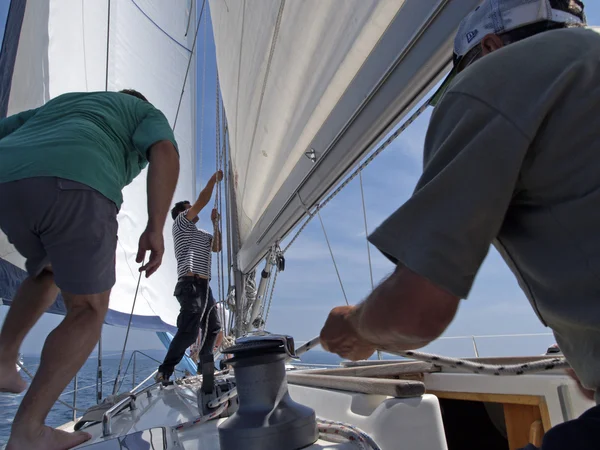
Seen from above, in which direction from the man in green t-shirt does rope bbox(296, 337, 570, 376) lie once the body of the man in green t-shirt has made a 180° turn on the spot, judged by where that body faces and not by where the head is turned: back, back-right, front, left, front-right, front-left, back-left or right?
left

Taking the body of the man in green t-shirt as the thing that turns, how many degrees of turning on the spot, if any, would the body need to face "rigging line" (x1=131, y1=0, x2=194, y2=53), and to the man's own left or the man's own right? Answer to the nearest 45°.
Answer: approximately 45° to the man's own left

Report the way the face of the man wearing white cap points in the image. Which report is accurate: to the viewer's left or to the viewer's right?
to the viewer's left

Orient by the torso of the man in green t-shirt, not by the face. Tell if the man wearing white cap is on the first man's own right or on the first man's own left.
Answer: on the first man's own right

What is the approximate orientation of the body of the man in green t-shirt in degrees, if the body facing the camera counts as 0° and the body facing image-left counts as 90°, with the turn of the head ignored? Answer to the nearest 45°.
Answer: approximately 225°

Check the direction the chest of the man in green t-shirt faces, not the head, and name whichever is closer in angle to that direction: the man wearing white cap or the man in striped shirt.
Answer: the man in striped shirt

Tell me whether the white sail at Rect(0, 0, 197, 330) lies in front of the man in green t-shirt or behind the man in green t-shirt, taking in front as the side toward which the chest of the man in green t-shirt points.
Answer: in front
